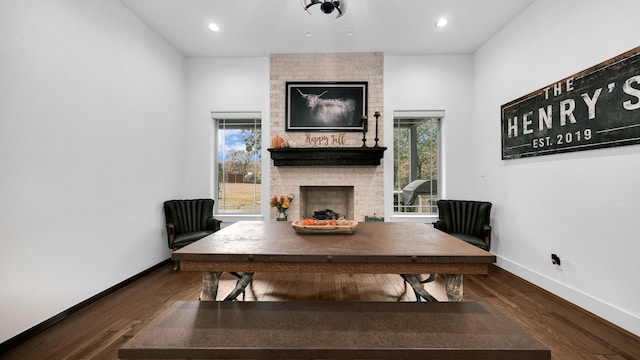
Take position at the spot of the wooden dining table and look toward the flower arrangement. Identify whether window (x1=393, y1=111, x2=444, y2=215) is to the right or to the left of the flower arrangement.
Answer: right

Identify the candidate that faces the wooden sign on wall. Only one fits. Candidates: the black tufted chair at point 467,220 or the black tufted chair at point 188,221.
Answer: the black tufted chair at point 188,221

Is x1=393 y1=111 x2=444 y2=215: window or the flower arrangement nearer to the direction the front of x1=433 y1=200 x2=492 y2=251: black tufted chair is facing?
the flower arrangement

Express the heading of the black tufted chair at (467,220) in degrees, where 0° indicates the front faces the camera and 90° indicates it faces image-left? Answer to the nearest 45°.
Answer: approximately 45°

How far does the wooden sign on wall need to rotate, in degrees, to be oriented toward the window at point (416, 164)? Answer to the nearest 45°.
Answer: approximately 90° to its right

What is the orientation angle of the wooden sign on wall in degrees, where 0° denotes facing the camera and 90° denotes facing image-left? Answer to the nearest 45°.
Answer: approximately 45°

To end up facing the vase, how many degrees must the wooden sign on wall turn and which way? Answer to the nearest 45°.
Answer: approximately 45° to its right

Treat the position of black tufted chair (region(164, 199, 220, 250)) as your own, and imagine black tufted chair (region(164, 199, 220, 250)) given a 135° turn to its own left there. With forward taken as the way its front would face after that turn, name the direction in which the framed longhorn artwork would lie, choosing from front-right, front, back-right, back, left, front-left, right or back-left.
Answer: right

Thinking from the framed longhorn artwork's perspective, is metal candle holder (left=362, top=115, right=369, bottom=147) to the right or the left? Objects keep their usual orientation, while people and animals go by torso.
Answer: on its left

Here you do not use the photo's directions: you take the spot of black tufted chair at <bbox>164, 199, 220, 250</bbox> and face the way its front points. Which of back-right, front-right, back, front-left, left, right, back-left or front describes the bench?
front-right

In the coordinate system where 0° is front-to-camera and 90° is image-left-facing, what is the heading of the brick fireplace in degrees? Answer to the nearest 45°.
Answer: approximately 0°

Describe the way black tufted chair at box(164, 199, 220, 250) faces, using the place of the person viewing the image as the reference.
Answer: facing the viewer and to the right of the viewer

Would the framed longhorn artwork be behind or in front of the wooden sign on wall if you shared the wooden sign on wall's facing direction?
in front

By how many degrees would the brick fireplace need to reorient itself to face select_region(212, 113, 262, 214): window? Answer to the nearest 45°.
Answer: approximately 90° to its right

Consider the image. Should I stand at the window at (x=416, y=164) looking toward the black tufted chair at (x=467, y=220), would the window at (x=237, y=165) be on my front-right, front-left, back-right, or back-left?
back-right
